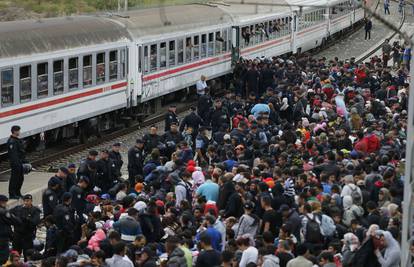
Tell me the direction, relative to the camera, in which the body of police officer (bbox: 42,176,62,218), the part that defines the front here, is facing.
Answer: to the viewer's right

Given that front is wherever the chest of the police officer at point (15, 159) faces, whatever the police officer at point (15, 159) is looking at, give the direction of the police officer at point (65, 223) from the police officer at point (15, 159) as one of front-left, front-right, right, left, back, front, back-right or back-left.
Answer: right

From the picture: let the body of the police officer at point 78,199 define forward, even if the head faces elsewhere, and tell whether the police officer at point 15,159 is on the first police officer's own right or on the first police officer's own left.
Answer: on the first police officer's own left

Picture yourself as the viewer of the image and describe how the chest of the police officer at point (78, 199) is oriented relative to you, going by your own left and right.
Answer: facing to the right of the viewer

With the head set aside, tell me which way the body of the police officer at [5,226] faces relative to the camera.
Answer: to the viewer's right

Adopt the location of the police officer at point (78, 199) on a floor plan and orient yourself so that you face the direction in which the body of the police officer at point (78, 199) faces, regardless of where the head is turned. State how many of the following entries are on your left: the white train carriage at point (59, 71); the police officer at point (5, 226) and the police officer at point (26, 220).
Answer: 1

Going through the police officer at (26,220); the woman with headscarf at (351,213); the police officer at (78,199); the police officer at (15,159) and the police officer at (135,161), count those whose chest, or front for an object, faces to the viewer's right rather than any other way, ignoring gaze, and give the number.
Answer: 3

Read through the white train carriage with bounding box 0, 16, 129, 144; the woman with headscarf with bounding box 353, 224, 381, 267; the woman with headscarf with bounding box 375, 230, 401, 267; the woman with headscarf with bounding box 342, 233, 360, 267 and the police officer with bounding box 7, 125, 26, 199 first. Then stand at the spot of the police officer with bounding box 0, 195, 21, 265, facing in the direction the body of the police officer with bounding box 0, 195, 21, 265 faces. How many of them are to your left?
2

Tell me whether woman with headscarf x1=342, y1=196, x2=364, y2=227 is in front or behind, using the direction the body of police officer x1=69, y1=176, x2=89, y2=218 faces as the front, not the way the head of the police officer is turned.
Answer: in front
